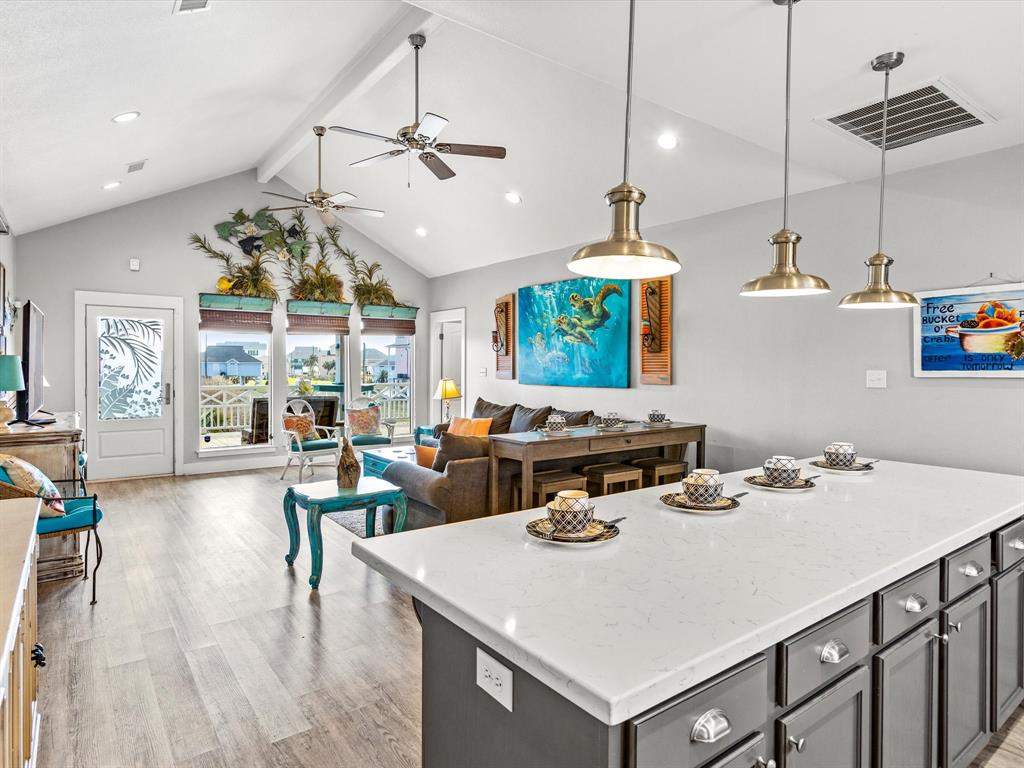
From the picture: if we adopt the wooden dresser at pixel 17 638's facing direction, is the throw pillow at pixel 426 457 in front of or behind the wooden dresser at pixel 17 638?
in front

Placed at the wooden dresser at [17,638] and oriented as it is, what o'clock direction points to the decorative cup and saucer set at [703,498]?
The decorative cup and saucer set is roughly at 1 o'clock from the wooden dresser.

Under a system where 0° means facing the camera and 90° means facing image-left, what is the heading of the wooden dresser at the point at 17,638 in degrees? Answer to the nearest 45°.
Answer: approximately 270°

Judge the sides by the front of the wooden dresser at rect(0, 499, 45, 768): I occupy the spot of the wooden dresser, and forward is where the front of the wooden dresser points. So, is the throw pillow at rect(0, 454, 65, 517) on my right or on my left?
on my left

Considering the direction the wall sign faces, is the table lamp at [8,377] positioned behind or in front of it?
in front

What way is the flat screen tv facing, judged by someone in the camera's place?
facing to the right of the viewer

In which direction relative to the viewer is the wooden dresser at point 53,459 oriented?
to the viewer's right

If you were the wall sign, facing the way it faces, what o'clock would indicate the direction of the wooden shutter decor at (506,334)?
The wooden shutter decor is roughly at 2 o'clock from the wall sign.
